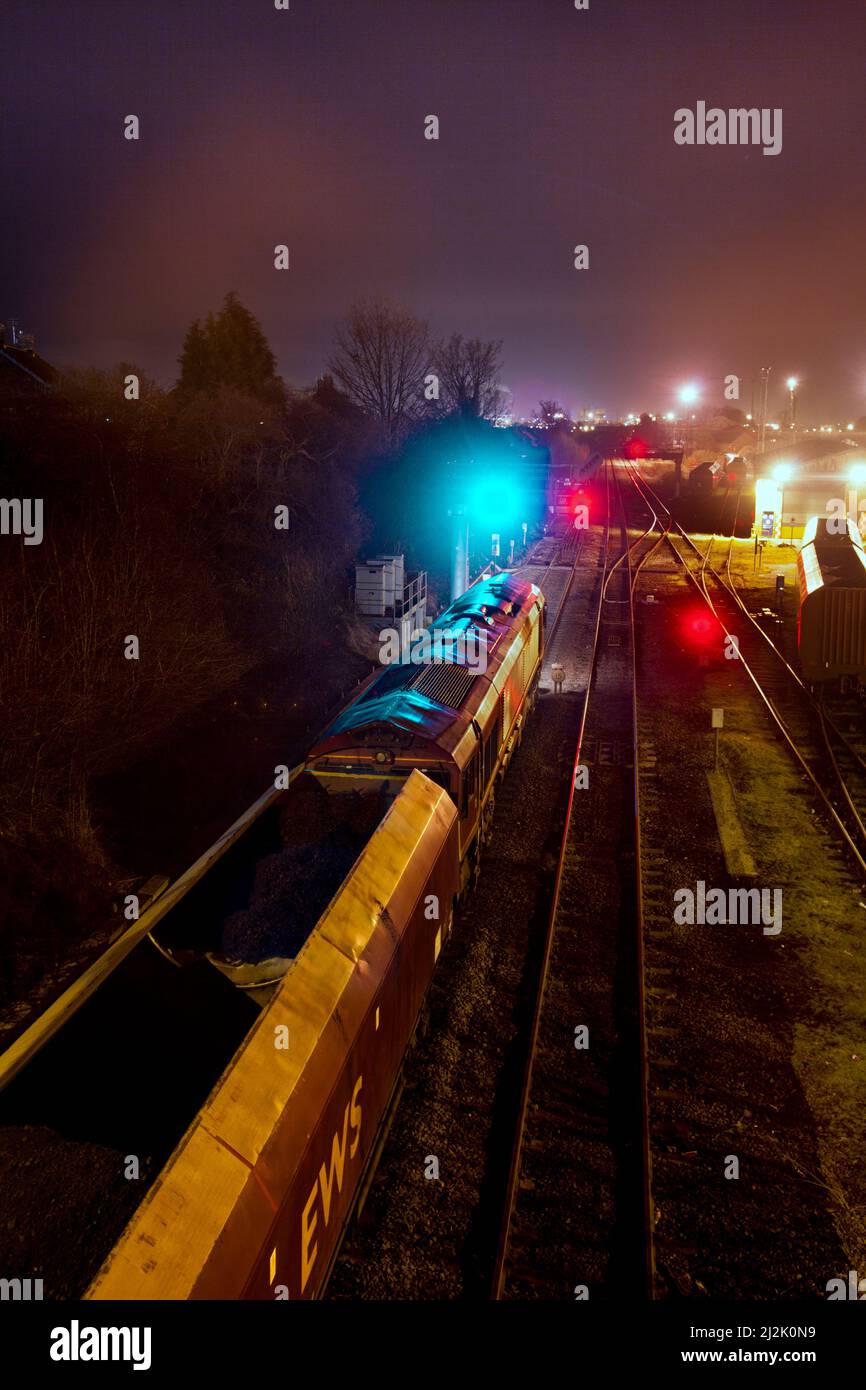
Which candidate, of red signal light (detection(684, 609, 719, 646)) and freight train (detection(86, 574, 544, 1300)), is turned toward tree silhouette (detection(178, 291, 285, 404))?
the freight train

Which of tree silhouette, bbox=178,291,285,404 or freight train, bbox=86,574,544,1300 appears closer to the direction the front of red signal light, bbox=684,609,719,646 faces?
the freight train

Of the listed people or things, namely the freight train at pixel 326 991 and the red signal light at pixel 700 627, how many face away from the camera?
1

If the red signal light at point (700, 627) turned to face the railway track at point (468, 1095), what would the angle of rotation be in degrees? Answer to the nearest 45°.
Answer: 0° — it already faces it

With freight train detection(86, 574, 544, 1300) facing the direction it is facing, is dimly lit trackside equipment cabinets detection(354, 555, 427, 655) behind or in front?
in front

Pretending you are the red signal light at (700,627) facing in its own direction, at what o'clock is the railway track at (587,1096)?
The railway track is roughly at 12 o'clock from the red signal light.

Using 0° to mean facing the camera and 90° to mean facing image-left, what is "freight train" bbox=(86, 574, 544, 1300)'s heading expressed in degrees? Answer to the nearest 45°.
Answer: approximately 180°

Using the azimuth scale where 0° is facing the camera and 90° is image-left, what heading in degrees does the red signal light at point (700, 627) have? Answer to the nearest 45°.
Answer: approximately 0°

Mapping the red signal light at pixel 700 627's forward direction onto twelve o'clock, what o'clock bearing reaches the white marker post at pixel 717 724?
The white marker post is roughly at 12 o'clock from the red signal light.

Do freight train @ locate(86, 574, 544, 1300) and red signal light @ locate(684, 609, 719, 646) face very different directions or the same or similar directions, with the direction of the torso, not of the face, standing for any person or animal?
very different directions
